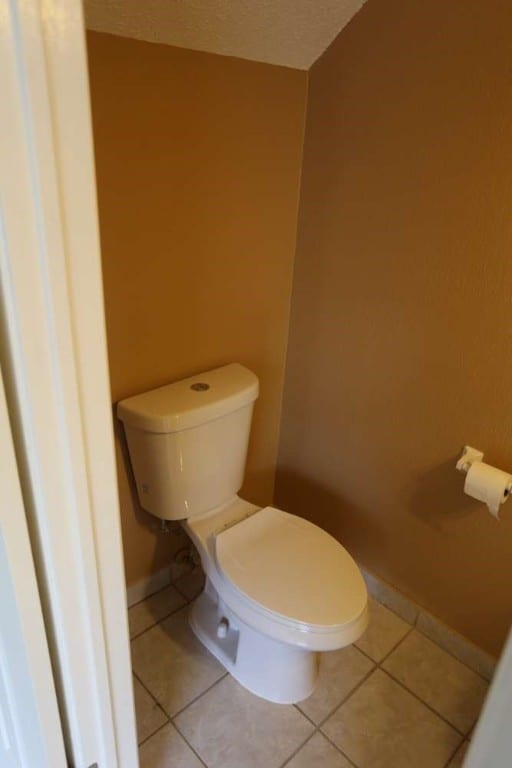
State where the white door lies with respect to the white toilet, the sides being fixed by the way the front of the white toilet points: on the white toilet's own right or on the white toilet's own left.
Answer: on the white toilet's own right

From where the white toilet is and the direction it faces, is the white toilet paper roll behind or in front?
in front

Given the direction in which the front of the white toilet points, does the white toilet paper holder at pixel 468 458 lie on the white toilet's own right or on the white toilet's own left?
on the white toilet's own left
